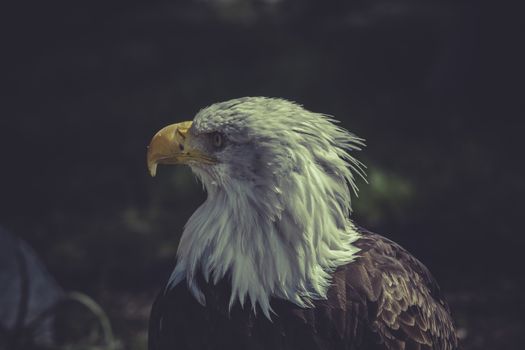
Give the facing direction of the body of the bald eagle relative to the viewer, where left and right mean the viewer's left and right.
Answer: facing to the left of the viewer
